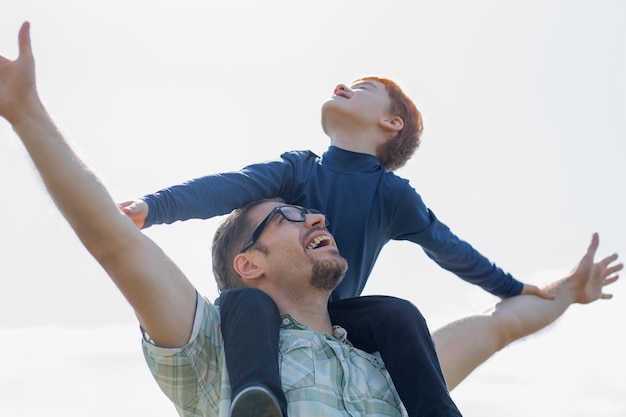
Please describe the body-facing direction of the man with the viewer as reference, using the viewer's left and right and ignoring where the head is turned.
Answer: facing the viewer and to the right of the viewer
